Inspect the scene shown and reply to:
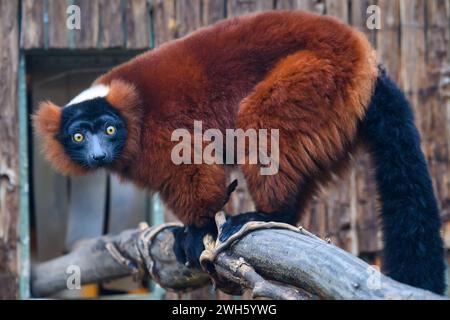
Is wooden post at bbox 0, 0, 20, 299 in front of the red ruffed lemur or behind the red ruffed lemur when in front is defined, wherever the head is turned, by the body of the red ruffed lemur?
in front

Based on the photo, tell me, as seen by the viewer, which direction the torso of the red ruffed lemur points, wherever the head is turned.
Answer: to the viewer's left
